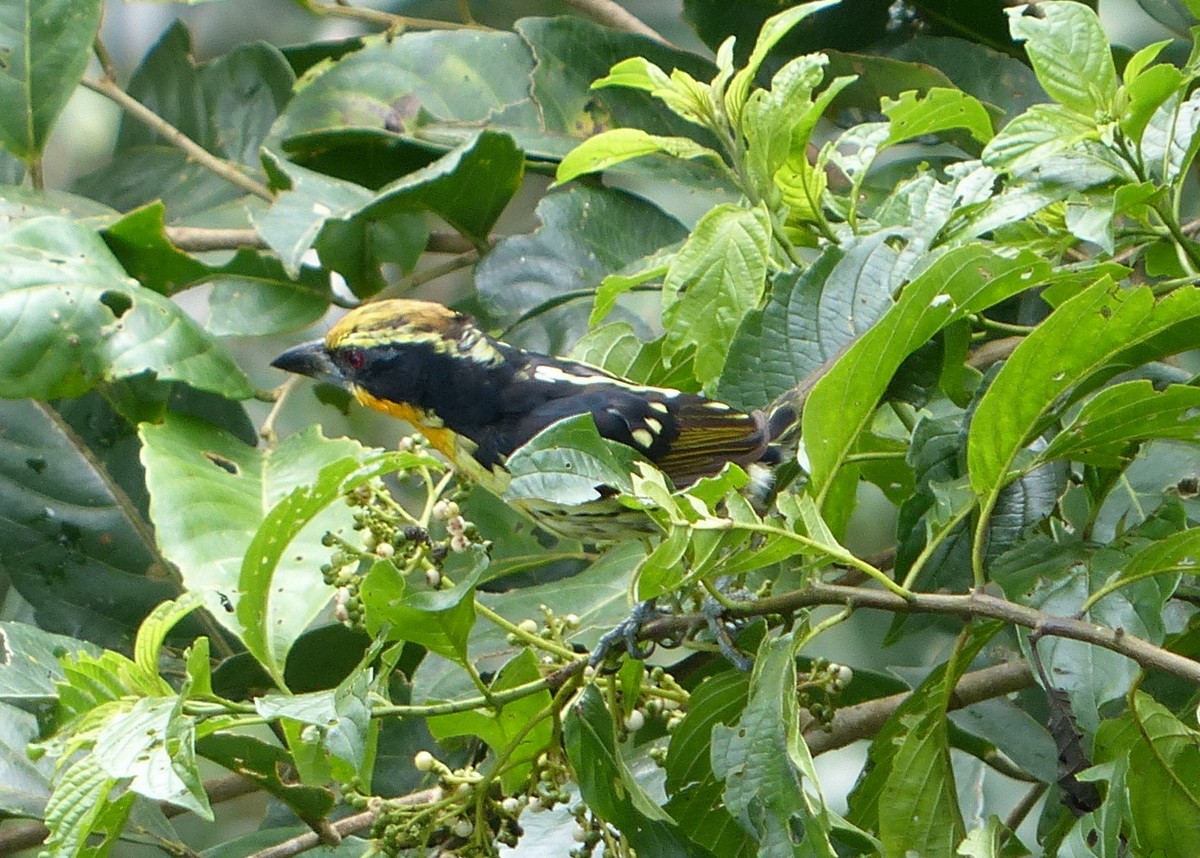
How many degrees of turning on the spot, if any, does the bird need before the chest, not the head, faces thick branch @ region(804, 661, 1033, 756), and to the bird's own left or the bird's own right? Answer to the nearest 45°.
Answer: approximately 135° to the bird's own left

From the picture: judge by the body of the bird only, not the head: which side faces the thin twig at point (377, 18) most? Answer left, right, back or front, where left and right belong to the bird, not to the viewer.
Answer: right

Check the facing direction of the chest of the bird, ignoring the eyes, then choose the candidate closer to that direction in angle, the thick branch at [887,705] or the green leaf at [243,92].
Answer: the green leaf

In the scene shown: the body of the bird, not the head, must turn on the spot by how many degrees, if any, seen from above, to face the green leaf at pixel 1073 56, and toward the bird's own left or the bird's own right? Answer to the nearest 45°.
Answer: approximately 135° to the bird's own left

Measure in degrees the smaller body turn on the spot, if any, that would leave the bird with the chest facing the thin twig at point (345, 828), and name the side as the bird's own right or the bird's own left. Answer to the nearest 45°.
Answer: approximately 90° to the bird's own left

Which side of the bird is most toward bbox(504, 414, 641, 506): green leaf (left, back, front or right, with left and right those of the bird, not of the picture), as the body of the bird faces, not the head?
left

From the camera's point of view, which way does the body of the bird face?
to the viewer's left

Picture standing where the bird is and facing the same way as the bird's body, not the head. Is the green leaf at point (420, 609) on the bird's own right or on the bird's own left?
on the bird's own left

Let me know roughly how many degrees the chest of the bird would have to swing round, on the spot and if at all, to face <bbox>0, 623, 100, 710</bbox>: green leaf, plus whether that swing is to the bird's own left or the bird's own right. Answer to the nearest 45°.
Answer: approximately 45° to the bird's own left

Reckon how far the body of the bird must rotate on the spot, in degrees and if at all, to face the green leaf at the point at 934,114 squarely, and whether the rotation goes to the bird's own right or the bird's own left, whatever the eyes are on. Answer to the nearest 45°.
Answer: approximately 135° to the bird's own left
